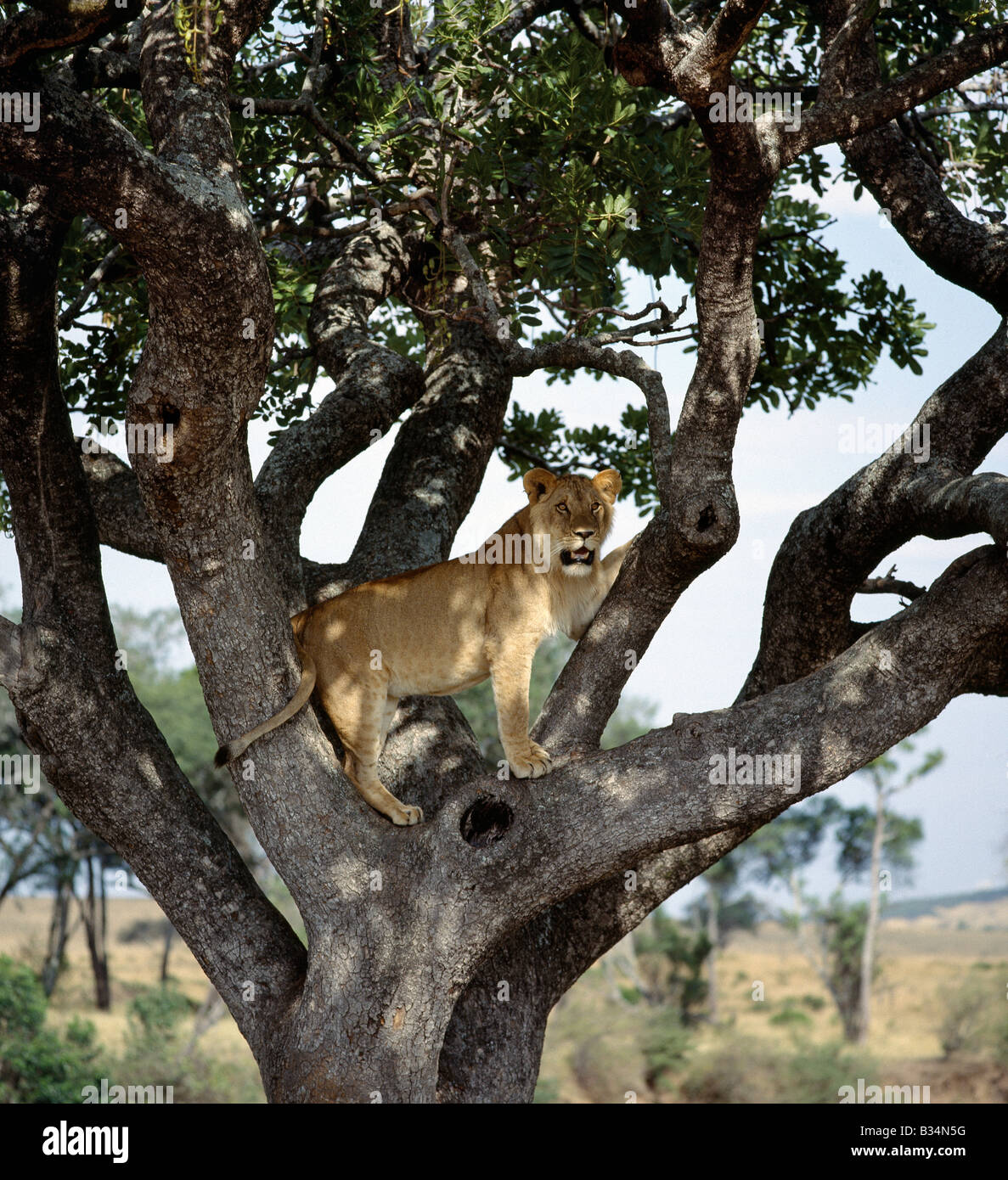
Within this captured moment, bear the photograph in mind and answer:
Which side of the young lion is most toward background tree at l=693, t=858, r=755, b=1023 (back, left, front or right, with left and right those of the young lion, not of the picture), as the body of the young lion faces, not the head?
left

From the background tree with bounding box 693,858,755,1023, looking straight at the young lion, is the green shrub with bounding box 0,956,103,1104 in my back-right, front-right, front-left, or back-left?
front-right

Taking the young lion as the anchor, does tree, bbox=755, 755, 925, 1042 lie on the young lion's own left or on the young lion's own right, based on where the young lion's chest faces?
on the young lion's own left

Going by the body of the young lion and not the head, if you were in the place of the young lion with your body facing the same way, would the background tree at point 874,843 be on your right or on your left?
on your left

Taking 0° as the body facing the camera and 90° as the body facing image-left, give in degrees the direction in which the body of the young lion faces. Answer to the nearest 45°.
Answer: approximately 270°

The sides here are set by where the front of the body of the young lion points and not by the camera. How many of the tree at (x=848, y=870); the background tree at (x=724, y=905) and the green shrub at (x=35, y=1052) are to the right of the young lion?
0
